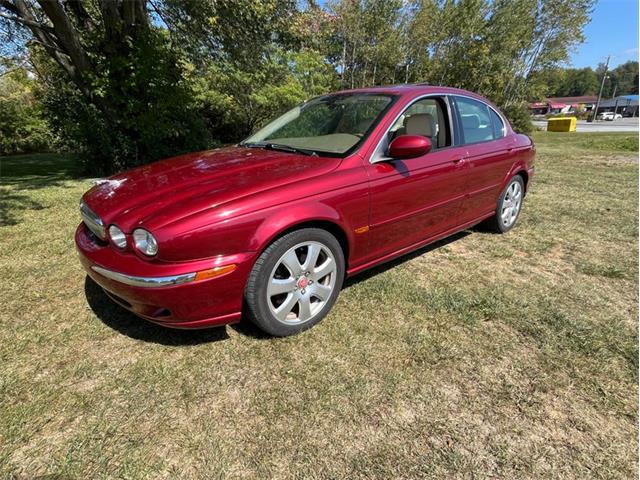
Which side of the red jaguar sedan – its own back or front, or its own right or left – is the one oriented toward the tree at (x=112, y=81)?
right

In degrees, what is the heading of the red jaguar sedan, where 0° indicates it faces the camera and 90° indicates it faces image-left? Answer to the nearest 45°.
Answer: approximately 45°

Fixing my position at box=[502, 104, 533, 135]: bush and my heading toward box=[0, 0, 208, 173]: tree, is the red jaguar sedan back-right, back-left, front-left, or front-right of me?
front-left

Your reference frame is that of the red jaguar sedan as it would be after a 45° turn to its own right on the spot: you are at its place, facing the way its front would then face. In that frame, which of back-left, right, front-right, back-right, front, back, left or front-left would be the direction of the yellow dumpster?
back-right

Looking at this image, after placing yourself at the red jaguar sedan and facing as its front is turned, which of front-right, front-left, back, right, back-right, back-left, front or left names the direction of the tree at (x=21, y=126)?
right

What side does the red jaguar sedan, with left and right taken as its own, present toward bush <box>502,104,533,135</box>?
back
